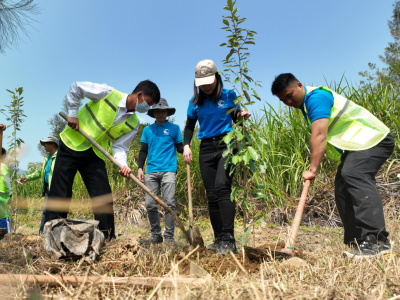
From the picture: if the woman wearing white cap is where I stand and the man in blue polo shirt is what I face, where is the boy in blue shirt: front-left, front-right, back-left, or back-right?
back-left

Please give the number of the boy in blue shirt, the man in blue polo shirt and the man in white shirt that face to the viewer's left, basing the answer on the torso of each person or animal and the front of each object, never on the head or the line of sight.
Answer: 1

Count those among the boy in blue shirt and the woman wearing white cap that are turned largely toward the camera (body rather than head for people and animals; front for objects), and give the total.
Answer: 2

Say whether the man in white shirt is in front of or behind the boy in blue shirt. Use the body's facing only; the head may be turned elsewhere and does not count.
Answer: in front

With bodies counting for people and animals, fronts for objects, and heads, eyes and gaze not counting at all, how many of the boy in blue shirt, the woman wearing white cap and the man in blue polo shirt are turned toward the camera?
2

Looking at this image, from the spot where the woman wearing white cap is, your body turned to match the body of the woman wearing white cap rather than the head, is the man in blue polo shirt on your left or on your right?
on your left

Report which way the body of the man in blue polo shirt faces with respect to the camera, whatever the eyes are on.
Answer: to the viewer's left

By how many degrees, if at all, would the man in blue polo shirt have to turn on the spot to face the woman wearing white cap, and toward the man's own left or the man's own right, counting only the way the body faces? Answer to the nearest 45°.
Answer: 0° — they already face them

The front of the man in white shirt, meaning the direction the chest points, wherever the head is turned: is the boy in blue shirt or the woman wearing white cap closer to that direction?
the woman wearing white cap
